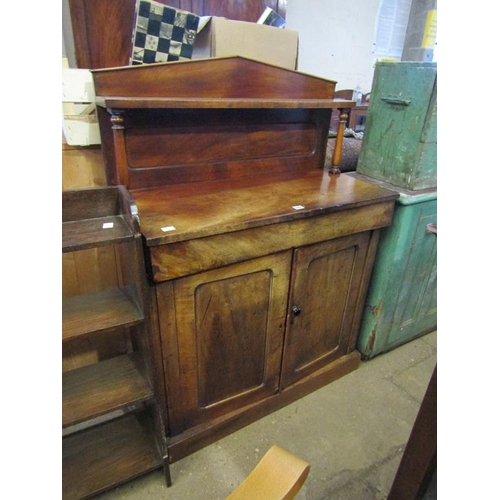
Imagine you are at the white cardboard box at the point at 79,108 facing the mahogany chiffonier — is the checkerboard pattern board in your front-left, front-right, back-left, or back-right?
front-left

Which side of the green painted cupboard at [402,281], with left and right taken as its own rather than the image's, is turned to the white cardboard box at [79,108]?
right

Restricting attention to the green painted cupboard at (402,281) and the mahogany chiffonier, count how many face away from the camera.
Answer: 0

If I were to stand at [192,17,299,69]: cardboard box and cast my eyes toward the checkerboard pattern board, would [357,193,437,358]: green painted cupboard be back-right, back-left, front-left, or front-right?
back-left

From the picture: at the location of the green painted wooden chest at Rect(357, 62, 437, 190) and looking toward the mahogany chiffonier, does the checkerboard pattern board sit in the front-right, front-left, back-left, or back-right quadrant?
front-right

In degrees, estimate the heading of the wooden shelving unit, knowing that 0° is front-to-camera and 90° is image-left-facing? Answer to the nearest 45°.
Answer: approximately 315°

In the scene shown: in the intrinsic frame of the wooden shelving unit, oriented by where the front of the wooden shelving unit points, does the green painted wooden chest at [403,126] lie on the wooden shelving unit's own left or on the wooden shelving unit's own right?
on the wooden shelving unit's own left

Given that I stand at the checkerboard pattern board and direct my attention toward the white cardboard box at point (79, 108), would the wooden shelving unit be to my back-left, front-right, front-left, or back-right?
front-left

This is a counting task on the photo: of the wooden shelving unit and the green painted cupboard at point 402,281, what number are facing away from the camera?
0
